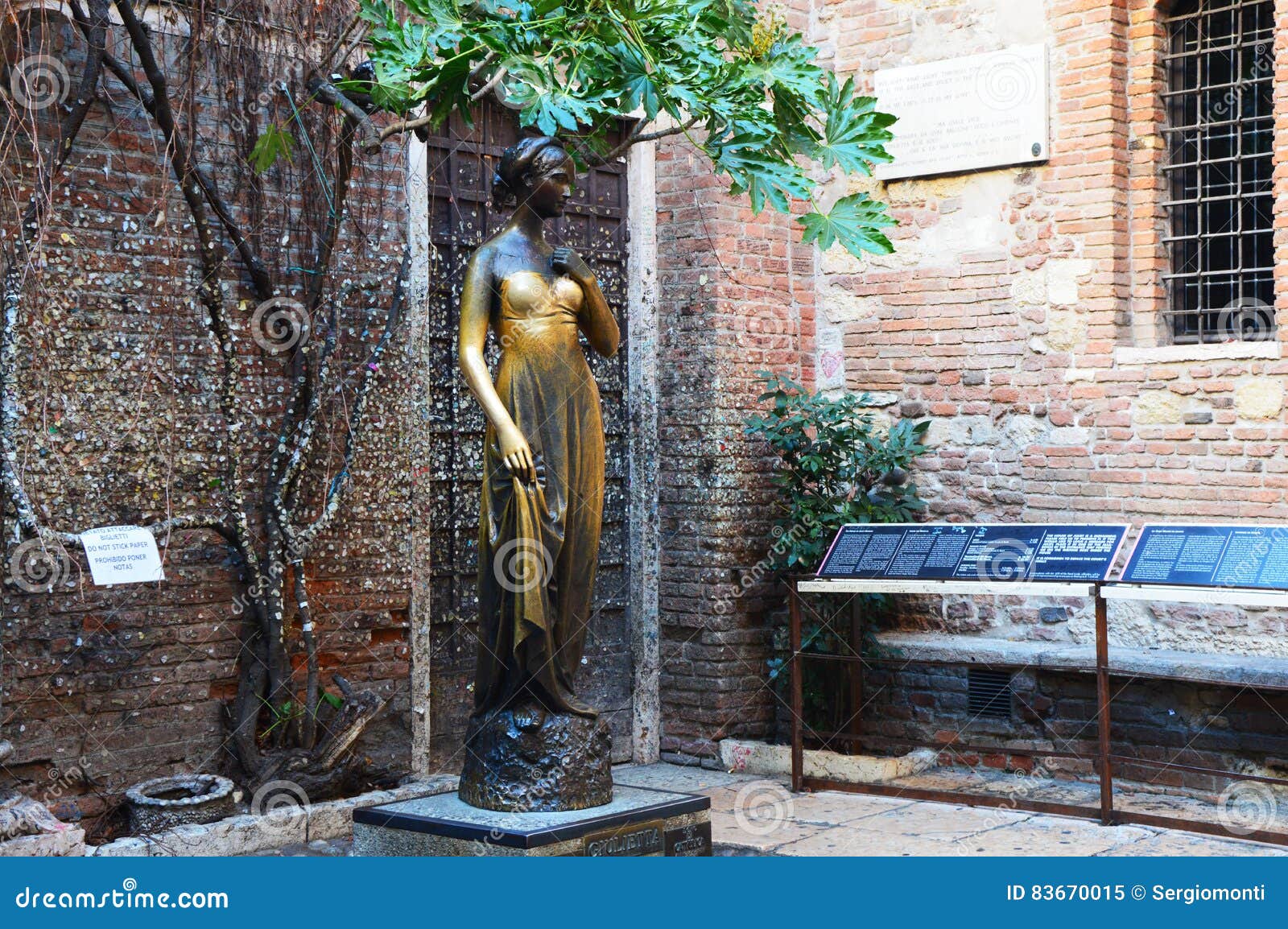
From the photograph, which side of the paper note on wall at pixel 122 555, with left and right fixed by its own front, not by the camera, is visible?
front

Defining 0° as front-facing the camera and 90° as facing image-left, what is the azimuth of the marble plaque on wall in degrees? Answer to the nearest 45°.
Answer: approximately 45°

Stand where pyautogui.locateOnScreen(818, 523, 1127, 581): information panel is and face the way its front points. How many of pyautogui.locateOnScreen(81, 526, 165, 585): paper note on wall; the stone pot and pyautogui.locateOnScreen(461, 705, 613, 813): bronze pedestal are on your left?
0

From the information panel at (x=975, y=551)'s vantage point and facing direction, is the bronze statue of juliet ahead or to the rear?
ahead

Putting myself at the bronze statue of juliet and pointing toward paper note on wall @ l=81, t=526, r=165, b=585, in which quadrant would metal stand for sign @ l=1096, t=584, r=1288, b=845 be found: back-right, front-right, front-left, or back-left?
back-right

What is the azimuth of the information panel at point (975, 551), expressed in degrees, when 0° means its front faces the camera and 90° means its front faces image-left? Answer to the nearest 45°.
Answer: approximately 0°

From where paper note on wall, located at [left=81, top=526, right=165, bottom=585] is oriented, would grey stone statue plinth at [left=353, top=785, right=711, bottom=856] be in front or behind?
in front

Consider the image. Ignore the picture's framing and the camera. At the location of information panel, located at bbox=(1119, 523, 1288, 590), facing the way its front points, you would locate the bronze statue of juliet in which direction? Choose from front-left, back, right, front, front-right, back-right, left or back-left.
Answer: front-right

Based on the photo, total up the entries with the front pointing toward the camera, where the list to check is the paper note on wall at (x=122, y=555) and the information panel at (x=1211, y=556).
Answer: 2

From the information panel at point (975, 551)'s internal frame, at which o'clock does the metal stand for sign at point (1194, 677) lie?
The metal stand for sign is roughly at 10 o'clock from the information panel.

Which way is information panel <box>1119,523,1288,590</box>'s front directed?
toward the camera

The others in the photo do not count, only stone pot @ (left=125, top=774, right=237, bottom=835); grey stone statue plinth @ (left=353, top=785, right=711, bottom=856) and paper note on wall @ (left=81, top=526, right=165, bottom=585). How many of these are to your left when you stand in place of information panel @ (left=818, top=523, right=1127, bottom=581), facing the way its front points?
0

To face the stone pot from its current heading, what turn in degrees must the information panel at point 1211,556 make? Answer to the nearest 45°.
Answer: approximately 90° to its right

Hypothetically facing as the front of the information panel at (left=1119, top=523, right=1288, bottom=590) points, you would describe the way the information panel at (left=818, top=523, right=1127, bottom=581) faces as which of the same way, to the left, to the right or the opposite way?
the same way
